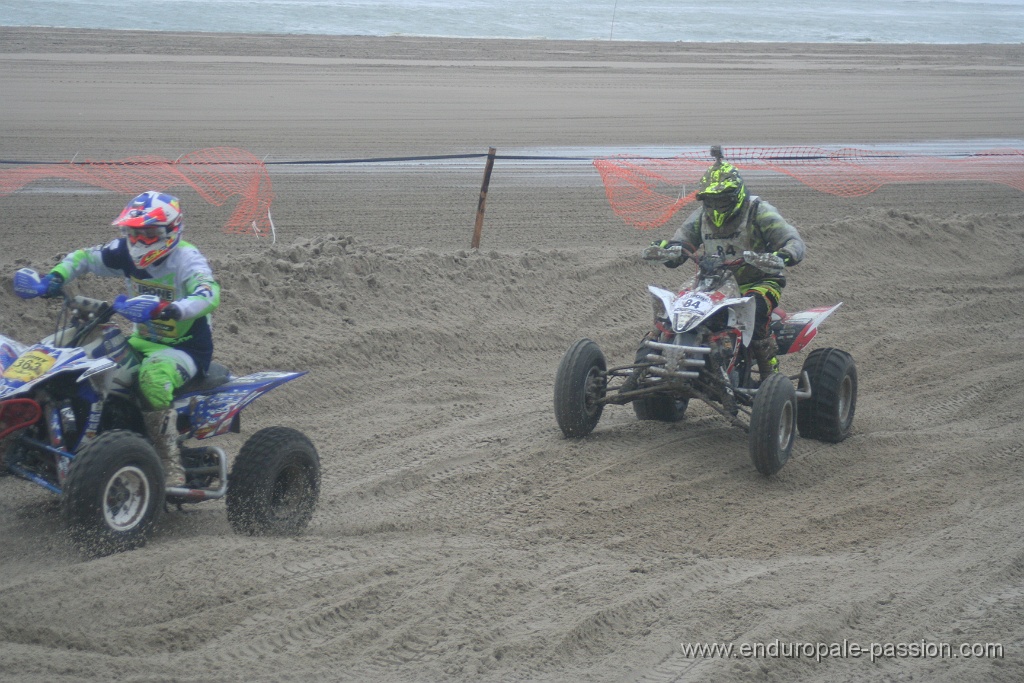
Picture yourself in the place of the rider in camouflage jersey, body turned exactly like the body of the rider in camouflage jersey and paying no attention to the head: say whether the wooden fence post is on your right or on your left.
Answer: on your right

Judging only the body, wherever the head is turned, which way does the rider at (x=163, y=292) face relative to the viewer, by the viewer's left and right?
facing the viewer and to the left of the viewer

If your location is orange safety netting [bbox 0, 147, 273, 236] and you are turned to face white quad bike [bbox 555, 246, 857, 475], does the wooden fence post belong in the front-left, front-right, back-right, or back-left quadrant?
front-left

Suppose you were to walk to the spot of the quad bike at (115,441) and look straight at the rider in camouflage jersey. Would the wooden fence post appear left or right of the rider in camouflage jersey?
left

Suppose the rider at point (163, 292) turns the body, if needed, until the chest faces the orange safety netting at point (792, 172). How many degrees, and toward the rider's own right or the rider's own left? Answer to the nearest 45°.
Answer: approximately 180°

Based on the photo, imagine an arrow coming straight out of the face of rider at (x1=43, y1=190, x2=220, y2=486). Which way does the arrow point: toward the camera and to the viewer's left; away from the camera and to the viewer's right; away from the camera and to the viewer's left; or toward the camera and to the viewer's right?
toward the camera and to the viewer's left

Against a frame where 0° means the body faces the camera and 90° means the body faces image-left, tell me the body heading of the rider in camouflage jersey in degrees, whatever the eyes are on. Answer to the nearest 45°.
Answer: approximately 45°

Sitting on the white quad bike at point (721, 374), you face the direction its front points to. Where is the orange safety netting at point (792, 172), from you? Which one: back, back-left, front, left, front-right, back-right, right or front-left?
back-right

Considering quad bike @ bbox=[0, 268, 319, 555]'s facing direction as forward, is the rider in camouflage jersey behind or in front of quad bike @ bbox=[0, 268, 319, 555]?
behind

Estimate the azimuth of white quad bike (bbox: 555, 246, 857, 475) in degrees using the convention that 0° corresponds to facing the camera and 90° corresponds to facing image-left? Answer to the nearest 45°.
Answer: approximately 45°

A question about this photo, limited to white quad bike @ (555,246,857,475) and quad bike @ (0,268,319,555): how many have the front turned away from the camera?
0

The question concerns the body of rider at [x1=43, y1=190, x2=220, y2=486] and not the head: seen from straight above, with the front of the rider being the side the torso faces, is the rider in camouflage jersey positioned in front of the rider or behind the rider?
behind
